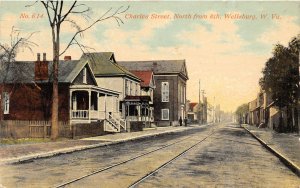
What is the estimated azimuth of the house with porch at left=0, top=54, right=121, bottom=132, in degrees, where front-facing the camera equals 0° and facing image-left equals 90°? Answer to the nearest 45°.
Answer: approximately 315°

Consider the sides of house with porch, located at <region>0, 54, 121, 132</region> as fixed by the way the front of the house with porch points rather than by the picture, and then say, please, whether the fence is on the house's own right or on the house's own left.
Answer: on the house's own right
